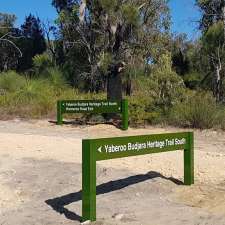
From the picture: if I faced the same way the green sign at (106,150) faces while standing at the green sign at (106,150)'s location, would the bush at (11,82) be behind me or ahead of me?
behind

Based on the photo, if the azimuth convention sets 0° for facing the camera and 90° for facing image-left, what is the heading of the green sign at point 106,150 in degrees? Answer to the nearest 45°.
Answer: approximately 315°

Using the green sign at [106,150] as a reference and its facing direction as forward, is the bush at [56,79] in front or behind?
behind

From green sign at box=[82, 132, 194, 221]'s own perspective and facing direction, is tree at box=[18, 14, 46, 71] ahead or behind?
behind

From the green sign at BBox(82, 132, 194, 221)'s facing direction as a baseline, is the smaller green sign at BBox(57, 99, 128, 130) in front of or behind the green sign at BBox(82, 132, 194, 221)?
behind

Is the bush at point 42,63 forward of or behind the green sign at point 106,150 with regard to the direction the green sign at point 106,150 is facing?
behind

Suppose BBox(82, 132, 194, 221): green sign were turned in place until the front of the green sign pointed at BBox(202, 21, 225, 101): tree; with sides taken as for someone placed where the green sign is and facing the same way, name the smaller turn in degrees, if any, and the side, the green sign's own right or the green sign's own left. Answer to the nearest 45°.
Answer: approximately 135° to the green sign's own left

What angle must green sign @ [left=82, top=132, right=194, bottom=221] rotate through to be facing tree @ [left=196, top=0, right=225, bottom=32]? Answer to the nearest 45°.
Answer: approximately 135° to its left
